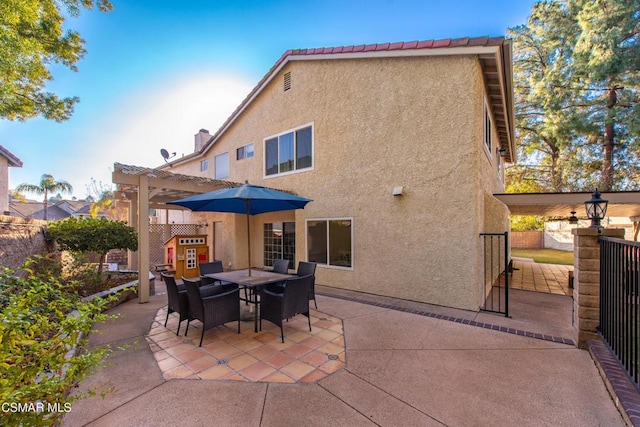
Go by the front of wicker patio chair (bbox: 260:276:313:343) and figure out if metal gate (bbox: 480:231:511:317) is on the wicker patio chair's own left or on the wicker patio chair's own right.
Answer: on the wicker patio chair's own right

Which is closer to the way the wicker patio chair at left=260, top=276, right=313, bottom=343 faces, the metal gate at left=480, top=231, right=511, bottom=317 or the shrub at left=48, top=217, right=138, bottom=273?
the shrub

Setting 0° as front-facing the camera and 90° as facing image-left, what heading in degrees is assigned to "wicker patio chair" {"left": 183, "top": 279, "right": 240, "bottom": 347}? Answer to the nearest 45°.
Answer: approximately 225°

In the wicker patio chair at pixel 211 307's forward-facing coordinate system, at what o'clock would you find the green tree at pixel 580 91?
The green tree is roughly at 1 o'clock from the wicker patio chair.

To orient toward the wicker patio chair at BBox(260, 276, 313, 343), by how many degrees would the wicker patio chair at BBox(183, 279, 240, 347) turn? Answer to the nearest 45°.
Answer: approximately 45° to its right

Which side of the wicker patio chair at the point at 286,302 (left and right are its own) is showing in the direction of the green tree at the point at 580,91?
right

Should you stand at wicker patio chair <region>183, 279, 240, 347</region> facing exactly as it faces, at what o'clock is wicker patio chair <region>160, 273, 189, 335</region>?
wicker patio chair <region>160, 273, 189, 335</region> is roughly at 9 o'clock from wicker patio chair <region>183, 279, 240, 347</region>.

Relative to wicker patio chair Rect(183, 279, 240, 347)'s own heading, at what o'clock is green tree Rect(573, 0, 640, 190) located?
The green tree is roughly at 1 o'clock from the wicker patio chair.

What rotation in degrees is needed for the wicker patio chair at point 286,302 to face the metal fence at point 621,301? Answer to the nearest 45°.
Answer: approximately 180°

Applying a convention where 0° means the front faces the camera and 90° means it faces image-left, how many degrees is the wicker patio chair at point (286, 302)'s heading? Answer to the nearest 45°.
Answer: approximately 135°

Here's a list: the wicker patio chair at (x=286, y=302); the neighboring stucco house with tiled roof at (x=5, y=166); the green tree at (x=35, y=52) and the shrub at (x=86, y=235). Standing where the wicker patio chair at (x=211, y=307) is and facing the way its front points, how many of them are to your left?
3

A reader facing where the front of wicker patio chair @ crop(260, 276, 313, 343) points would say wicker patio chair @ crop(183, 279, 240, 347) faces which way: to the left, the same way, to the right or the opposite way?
to the right
